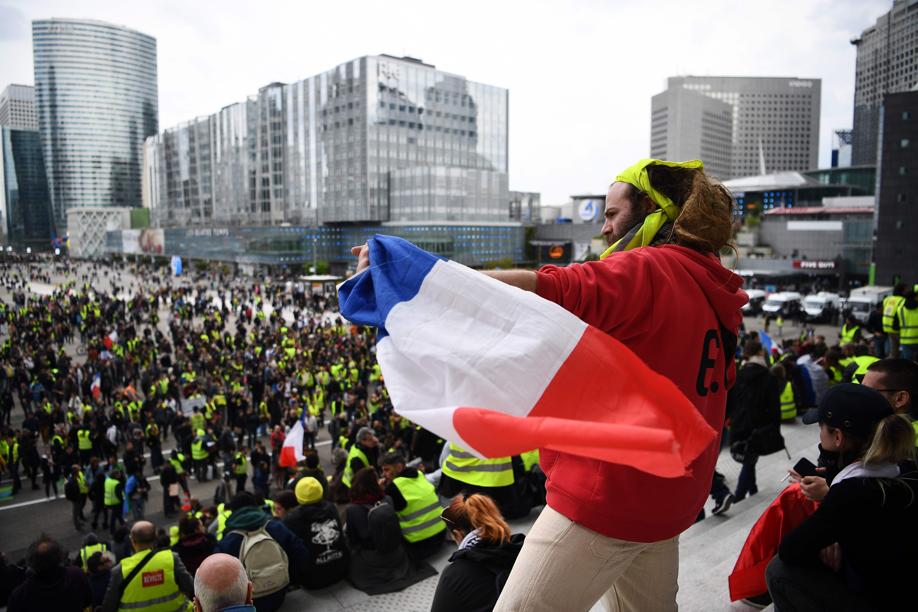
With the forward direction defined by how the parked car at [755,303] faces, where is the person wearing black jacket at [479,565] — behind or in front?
in front

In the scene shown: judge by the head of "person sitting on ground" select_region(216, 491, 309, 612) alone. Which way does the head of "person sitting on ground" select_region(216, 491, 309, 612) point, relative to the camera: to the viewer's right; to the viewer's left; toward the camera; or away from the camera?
away from the camera

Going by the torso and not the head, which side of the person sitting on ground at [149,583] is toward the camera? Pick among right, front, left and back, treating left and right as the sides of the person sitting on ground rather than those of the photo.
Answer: back

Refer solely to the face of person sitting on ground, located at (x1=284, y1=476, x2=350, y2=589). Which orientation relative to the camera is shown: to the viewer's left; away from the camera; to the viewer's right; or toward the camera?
away from the camera

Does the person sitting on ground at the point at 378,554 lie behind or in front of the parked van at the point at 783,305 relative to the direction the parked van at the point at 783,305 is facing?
in front

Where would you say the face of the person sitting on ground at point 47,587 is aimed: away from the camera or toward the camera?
away from the camera

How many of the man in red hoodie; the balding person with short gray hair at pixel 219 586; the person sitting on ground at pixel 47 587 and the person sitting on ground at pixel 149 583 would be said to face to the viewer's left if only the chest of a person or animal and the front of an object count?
1

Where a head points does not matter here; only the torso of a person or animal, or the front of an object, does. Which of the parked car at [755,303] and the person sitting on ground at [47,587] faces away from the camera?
the person sitting on ground

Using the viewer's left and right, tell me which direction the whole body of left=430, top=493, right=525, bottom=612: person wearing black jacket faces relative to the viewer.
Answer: facing away from the viewer and to the left of the viewer

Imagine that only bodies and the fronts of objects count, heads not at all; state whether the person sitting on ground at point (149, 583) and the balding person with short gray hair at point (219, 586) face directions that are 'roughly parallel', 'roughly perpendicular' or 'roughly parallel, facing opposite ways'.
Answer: roughly parallel

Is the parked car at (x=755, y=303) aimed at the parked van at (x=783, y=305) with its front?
no

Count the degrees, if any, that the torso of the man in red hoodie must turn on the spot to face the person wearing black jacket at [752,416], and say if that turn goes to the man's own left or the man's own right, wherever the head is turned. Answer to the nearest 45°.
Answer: approximately 90° to the man's own right

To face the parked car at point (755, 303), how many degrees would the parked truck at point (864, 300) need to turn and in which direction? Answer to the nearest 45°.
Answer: approximately 90° to its right

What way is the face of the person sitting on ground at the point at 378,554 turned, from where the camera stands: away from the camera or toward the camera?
away from the camera

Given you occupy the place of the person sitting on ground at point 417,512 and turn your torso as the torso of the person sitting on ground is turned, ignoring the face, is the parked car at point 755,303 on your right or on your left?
on your right

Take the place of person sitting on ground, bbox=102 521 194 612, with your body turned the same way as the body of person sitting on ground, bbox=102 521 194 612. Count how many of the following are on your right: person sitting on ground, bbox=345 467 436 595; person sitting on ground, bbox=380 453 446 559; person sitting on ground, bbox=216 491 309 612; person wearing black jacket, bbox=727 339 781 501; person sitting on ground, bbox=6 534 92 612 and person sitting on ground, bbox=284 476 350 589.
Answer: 5

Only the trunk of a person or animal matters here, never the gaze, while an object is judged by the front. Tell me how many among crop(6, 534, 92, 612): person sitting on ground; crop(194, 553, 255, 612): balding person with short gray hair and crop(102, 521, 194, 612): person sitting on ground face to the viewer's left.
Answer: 0

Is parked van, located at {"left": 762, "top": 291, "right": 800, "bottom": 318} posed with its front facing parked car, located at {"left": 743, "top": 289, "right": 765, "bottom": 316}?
no

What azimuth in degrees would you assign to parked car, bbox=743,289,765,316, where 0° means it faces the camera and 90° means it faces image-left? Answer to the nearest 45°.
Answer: approximately 45°

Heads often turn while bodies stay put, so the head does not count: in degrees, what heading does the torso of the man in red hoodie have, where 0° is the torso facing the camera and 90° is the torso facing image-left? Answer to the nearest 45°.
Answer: approximately 90°

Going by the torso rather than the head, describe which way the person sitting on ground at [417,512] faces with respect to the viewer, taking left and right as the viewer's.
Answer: facing away from the viewer and to the left of the viewer

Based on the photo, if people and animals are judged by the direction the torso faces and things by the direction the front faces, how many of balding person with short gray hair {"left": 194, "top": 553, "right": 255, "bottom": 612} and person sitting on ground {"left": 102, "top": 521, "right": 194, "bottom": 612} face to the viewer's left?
0
